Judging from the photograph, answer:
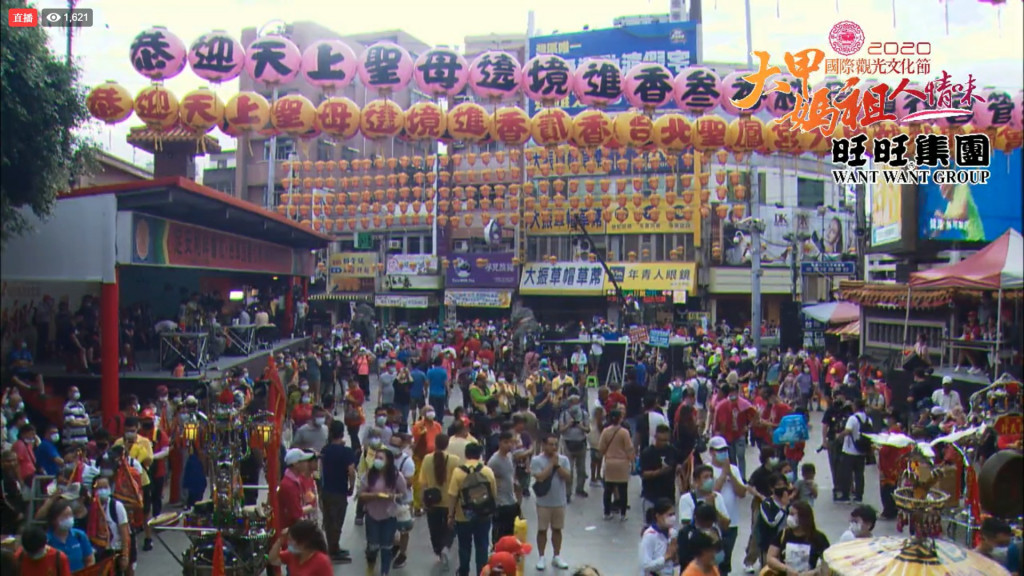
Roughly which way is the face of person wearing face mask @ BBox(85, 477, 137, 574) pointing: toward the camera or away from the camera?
toward the camera

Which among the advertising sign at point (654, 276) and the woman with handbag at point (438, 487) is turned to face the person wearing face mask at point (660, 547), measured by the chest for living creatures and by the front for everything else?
the advertising sign

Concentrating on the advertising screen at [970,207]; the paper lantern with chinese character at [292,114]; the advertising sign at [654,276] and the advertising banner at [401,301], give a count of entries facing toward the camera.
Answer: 4

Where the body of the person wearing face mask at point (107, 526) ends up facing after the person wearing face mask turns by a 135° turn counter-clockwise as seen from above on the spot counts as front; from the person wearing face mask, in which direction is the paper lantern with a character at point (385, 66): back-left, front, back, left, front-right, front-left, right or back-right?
front

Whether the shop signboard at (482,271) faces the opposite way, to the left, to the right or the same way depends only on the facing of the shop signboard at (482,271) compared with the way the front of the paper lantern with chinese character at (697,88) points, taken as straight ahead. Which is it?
the same way

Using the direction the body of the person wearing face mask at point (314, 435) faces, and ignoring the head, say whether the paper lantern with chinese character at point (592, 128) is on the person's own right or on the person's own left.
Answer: on the person's own left

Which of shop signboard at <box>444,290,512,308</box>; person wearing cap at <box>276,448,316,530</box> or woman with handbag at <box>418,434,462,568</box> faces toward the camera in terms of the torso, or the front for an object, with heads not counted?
the shop signboard

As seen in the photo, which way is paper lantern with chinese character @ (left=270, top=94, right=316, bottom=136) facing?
toward the camera

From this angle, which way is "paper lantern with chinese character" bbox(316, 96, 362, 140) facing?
toward the camera

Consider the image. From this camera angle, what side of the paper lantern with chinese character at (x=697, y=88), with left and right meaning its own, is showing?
front

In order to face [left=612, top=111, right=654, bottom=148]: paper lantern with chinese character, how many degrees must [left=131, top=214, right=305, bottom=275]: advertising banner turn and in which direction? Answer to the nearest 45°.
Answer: approximately 45° to its left

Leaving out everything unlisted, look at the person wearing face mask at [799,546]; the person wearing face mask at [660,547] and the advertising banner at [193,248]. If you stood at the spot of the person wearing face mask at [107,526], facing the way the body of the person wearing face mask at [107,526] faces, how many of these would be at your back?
1

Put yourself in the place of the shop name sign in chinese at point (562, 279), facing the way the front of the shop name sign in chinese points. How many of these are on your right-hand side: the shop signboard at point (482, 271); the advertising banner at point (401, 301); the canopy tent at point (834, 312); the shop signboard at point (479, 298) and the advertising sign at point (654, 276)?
3

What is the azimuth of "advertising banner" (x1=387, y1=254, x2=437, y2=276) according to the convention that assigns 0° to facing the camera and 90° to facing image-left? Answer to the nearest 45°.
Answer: approximately 0°

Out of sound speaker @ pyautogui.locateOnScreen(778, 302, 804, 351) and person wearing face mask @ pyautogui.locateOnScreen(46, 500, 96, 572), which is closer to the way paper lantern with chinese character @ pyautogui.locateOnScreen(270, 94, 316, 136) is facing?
the person wearing face mask

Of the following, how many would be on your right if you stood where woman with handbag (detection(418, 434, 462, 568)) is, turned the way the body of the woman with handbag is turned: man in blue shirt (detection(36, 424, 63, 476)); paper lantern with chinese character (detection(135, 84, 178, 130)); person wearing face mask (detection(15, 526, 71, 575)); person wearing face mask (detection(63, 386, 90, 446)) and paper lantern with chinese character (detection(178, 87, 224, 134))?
0
